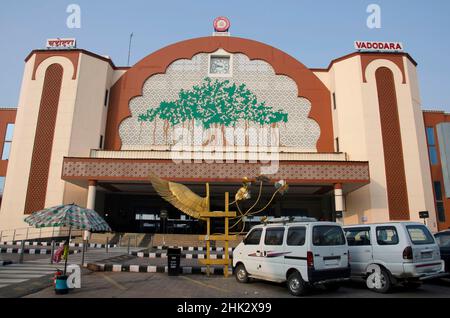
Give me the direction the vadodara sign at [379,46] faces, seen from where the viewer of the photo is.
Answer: facing the viewer

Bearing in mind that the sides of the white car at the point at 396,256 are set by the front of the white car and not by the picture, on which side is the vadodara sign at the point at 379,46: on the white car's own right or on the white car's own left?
on the white car's own right

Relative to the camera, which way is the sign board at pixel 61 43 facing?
toward the camera

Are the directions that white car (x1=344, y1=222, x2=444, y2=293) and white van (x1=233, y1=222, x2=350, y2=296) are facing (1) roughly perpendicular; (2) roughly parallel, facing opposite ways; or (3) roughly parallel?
roughly parallel

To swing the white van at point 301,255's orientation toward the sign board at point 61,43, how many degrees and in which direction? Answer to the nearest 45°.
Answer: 0° — it already faces it

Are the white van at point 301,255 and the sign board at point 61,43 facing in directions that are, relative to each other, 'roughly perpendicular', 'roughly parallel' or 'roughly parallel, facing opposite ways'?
roughly parallel, facing opposite ways

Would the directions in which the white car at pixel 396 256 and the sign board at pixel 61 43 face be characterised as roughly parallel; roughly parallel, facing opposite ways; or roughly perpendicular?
roughly parallel, facing opposite ways

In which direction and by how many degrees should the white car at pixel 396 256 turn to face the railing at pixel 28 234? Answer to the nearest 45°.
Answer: approximately 45° to its left

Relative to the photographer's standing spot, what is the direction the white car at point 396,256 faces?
facing away from the viewer and to the left of the viewer

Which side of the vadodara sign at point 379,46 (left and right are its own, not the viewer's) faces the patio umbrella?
front

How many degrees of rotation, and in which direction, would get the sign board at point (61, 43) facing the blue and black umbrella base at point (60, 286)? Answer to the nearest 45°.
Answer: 0° — it already faces it

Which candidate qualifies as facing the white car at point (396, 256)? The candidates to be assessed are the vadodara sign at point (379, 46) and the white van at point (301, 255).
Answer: the vadodara sign

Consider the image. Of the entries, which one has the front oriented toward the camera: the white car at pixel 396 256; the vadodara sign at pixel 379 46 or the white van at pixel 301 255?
the vadodara sign

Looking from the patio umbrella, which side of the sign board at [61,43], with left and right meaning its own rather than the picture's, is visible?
front

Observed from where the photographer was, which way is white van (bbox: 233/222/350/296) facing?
facing away from the viewer and to the left of the viewer
